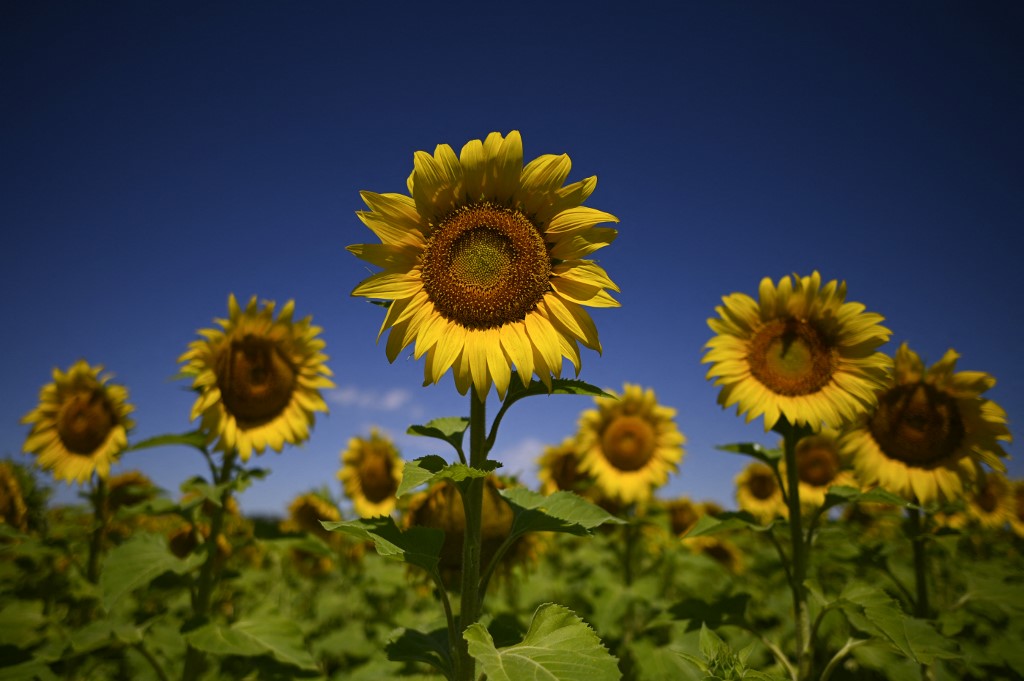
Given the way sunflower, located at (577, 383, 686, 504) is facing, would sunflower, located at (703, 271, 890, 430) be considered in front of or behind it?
in front

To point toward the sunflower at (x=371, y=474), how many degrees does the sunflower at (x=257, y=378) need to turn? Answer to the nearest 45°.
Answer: approximately 135° to its left

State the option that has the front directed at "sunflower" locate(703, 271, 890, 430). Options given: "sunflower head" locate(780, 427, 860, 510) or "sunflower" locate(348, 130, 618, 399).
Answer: the sunflower head

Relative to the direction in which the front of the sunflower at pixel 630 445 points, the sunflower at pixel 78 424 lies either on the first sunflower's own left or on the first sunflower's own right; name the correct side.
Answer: on the first sunflower's own right

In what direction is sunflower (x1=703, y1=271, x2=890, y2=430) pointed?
toward the camera

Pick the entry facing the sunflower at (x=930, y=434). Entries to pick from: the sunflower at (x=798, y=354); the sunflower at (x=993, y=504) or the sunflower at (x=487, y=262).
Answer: the sunflower at (x=993, y=504)

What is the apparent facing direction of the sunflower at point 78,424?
toward the camera

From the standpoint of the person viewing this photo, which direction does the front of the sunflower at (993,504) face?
facing the viewer

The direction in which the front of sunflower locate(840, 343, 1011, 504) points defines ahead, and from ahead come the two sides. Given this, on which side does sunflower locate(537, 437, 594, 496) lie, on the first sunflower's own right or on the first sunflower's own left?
on the first sunflower's own right

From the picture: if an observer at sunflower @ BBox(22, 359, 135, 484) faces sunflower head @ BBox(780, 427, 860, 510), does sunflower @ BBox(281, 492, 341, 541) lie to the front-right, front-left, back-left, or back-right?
front-left

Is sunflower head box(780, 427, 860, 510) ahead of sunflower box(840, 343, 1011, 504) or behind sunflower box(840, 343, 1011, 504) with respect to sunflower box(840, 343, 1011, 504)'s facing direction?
behind

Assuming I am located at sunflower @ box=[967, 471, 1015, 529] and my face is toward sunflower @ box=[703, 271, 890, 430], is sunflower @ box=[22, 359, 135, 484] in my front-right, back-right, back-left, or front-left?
front-right
